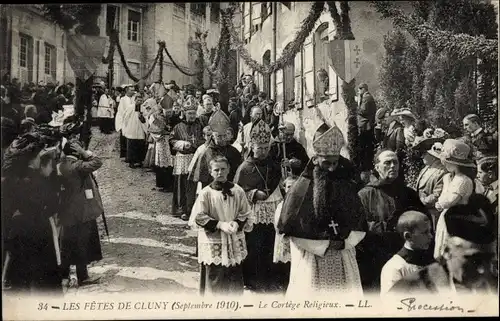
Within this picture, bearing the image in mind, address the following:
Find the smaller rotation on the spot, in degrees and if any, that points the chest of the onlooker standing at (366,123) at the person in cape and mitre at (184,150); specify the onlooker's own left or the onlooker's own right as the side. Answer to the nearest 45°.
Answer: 0° — they already face them

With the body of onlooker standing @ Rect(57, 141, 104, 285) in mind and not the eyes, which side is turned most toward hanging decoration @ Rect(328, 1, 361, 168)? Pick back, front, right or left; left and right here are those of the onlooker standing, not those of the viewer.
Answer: front

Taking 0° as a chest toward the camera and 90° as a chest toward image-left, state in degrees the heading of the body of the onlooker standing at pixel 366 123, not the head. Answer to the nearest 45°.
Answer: approximately 90°

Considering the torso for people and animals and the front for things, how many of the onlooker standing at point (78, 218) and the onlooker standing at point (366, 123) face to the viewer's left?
1

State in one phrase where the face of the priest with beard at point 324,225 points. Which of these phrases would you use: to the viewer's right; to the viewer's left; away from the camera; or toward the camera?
toward the camera

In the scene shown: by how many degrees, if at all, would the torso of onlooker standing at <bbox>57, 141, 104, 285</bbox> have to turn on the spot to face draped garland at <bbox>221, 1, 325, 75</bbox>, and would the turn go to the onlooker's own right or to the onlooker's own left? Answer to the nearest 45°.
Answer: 0° — they already face it

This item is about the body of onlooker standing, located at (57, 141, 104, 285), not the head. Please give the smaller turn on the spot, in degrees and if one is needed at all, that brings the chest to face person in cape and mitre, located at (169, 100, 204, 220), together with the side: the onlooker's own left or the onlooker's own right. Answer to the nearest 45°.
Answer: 0° — they already face them

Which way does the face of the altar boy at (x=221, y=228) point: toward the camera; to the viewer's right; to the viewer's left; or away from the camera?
toward the camera

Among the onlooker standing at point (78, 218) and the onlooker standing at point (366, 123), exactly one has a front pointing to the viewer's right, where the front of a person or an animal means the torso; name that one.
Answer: the onlooker standing at point (78, 218)

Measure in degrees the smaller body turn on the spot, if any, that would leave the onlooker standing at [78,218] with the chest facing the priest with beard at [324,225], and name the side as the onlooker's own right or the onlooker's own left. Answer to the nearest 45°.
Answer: approximately 45° to the onlooker's own right

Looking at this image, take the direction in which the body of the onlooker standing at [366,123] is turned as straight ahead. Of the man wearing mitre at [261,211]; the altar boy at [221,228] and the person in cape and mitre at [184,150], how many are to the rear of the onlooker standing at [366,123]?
0

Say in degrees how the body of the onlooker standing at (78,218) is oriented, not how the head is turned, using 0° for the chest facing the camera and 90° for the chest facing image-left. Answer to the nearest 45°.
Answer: approximately 270°

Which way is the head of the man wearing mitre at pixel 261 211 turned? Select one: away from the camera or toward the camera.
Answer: toward the camera
